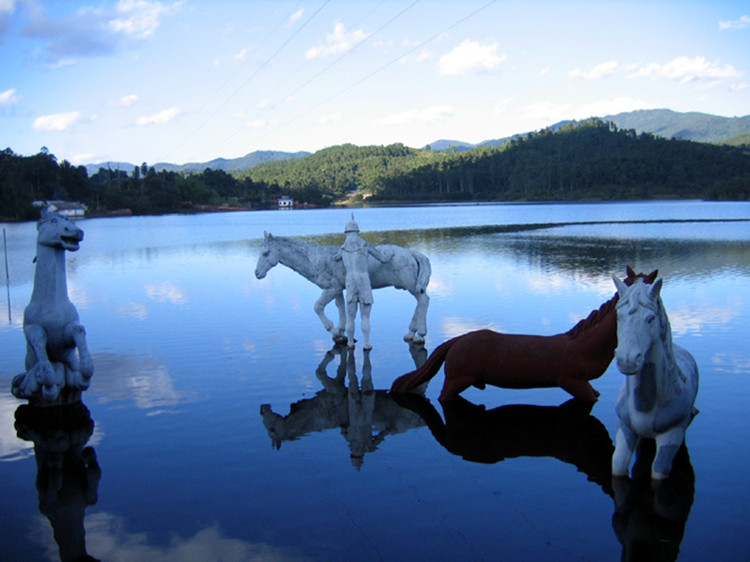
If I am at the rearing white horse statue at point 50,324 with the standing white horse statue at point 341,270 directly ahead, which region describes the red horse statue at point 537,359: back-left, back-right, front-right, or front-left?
front-right

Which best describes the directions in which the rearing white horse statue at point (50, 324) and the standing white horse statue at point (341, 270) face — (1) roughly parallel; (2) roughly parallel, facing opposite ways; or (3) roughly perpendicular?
roughly parallel, facing opposite ways

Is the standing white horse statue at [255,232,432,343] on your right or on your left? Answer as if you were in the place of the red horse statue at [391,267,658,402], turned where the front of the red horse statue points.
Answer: on your left

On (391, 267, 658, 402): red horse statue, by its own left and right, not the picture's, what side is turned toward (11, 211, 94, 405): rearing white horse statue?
back

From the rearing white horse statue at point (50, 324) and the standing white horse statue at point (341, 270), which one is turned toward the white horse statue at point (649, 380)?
the rearing white horse statue

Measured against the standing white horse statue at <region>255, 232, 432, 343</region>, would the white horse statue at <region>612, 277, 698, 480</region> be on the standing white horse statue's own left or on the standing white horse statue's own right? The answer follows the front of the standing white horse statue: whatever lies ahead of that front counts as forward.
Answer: on the standing white horse statue's own left

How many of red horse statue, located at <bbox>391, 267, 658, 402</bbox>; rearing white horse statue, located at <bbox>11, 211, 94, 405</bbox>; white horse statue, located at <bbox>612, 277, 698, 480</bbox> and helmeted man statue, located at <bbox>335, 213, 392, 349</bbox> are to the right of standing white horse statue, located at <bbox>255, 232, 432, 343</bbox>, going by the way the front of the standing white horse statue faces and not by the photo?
0

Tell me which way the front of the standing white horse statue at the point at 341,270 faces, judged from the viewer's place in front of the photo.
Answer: facing to the left of the viewer

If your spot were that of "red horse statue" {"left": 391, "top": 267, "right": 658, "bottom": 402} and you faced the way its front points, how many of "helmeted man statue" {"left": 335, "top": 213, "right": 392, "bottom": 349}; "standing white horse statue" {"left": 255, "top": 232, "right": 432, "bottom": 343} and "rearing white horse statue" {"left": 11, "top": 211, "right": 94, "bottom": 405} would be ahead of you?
0

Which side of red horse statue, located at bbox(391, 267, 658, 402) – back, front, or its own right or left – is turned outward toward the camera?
right

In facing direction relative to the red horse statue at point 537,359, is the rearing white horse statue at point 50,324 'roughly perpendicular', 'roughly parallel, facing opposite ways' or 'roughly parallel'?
roughly parallel

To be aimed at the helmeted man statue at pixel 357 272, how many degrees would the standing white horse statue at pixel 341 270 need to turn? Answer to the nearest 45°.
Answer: approximately 90° to its left

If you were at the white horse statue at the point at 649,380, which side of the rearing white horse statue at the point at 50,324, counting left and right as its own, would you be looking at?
front

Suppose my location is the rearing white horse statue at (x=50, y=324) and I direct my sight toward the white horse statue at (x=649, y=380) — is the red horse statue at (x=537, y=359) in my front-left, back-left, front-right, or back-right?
front-left

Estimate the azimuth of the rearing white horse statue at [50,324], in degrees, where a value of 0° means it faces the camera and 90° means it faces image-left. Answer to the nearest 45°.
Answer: approximately 315°
